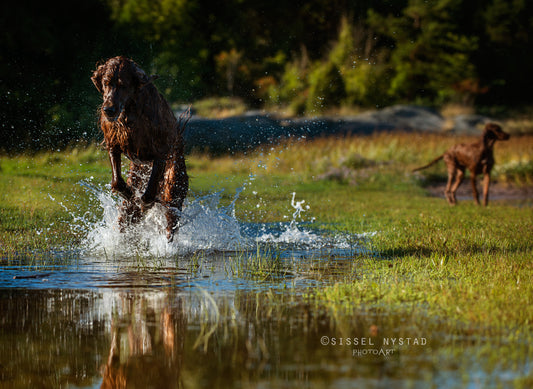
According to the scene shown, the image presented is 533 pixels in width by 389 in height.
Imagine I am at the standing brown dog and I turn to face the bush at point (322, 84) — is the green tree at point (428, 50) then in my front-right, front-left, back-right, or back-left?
front-right

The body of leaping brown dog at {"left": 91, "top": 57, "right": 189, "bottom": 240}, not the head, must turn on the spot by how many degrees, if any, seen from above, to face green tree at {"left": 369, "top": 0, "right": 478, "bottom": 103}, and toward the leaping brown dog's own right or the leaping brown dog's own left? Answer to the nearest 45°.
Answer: approximately 180°

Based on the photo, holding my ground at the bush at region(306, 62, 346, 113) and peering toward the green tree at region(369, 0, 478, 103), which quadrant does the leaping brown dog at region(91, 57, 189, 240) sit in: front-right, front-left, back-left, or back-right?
back-right

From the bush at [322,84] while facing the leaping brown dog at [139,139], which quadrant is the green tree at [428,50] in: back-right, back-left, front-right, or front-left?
back-left

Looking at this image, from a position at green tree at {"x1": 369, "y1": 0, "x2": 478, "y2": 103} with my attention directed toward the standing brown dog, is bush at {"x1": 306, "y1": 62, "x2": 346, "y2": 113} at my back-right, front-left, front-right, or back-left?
front-right

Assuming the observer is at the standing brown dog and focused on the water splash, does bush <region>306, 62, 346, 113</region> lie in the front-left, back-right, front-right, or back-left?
back-right

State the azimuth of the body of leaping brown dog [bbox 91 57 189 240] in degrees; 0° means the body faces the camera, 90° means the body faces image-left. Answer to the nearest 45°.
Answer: approximately 45°

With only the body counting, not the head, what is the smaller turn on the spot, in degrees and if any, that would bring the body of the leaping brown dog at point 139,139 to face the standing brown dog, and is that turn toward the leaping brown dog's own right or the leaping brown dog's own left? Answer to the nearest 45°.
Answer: approximately 180°
